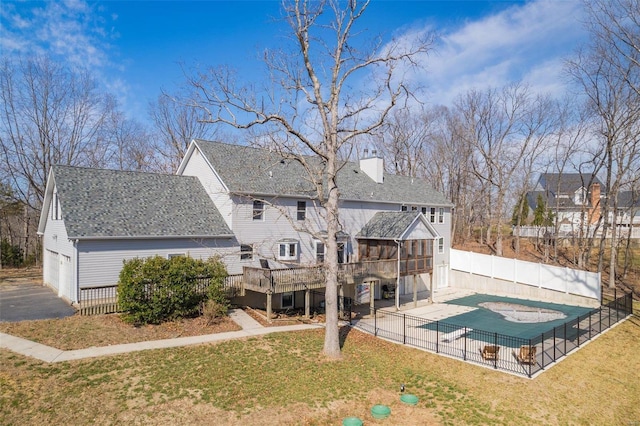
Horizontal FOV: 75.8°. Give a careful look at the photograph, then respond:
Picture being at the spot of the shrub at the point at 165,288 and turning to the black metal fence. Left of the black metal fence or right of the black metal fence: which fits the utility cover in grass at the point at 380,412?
right

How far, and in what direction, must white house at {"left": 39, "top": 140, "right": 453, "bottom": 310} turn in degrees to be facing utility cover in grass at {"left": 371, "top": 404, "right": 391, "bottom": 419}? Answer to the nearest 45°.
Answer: approximately 135° to its left

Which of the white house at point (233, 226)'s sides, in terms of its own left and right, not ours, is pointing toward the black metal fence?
back

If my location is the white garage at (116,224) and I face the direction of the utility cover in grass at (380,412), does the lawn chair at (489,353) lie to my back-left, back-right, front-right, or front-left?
front-left

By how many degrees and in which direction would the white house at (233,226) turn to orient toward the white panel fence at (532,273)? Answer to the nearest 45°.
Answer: approximately 135° to its right

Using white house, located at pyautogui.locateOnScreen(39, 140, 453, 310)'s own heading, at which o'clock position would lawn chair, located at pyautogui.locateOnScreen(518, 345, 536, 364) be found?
The lawn chair is roughly at 6 o'clock from the white house.

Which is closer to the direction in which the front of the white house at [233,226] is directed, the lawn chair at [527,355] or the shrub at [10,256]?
the shrub

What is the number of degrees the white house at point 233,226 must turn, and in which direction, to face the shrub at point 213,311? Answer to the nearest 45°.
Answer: approximately 135° to its left

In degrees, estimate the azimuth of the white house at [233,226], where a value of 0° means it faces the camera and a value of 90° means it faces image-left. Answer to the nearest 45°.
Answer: approximately 135°

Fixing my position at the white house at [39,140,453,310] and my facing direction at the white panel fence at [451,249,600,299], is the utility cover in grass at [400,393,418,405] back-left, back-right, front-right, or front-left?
front-right

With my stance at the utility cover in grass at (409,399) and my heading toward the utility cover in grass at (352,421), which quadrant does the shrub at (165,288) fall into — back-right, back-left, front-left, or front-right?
front-right
